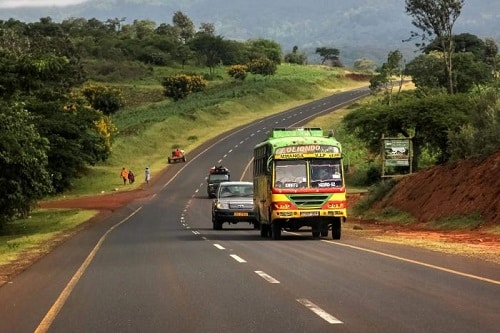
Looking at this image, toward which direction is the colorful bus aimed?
toward the camera

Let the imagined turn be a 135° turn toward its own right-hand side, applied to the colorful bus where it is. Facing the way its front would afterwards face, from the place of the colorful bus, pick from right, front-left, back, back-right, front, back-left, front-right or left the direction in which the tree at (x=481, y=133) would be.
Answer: right

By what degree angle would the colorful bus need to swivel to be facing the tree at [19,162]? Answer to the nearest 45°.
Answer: approximately 135° to its right
